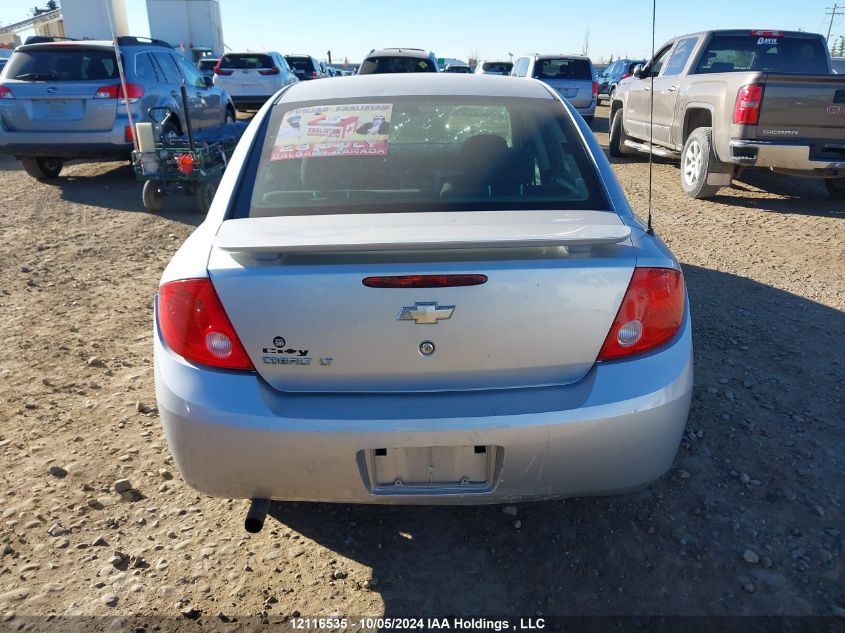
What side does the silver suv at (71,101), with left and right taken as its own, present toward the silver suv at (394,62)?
front

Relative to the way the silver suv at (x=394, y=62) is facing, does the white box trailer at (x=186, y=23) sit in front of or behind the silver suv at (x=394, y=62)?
in front

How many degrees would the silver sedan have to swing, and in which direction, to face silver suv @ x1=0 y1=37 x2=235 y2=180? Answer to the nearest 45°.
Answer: approximately 45° to its left

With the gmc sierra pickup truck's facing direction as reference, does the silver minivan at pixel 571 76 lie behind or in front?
in front

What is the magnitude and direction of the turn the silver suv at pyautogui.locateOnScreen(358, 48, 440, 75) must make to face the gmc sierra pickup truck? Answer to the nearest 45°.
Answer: approximately 135° to its right

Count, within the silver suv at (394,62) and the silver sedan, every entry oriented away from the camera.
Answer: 2

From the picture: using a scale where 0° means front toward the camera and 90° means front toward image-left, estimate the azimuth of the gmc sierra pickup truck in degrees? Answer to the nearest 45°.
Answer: approximately 135°

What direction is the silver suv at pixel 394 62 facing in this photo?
away from the camera

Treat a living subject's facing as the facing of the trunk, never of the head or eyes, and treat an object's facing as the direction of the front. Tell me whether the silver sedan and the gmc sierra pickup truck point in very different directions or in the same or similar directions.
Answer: same or similar directions

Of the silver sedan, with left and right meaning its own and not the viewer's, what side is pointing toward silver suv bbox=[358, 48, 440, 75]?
front

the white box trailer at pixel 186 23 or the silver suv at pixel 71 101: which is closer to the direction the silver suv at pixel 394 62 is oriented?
the white box trailer

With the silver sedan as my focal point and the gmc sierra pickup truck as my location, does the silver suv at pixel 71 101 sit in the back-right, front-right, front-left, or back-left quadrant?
front-right

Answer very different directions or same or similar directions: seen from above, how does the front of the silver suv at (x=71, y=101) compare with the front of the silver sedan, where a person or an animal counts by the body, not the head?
same or similar directions

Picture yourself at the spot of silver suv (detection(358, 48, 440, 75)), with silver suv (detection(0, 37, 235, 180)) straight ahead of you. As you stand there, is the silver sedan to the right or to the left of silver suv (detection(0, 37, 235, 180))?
left

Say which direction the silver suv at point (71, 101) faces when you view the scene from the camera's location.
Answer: facing away from the viewer and to the right of the viewer
